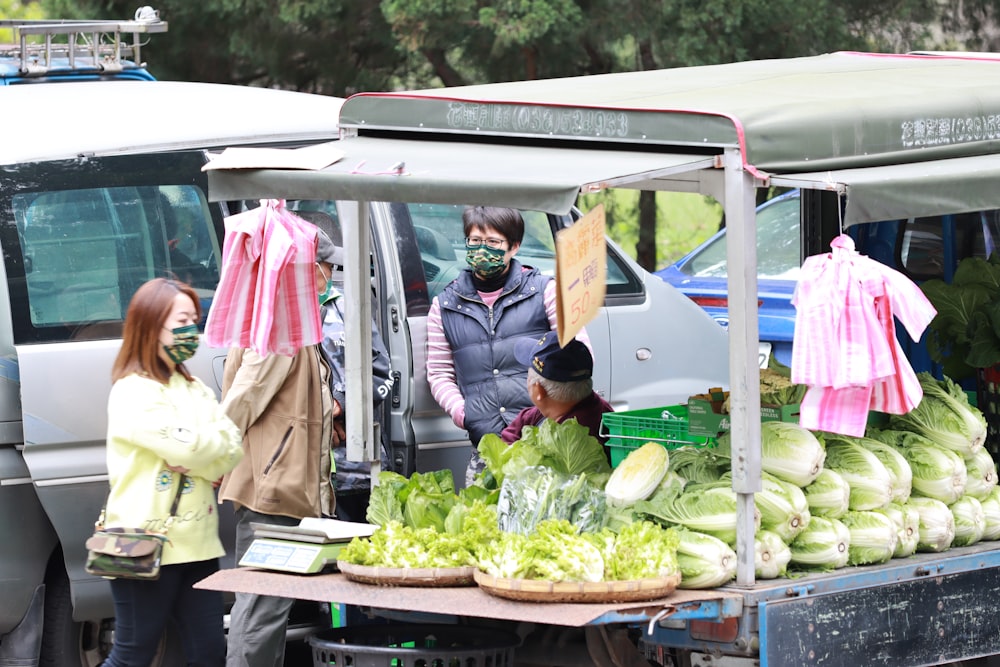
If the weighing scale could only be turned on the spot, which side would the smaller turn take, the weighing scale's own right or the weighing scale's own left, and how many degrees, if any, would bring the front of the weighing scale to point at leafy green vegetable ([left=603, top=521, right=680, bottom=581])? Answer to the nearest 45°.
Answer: approximately 90° to the weighing scale's own left

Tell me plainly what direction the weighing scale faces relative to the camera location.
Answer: facing the viewer and to the left of the viewer

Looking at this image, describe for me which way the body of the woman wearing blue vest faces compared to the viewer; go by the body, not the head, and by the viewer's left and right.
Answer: facing the viewer

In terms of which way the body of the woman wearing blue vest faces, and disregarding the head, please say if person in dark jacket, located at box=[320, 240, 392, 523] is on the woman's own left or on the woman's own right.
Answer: on the woman's own right

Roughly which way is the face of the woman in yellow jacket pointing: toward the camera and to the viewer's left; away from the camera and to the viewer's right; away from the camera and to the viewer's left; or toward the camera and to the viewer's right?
toward the camera and to the viewer's right

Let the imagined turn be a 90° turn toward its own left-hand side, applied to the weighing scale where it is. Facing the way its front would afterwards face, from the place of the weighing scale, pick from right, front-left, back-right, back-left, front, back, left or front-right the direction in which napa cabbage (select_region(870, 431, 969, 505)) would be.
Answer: front-left

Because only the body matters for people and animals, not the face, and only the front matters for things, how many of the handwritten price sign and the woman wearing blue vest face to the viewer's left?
0

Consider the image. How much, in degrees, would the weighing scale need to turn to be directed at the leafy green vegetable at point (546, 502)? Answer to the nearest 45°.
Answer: approximately 135° to its left

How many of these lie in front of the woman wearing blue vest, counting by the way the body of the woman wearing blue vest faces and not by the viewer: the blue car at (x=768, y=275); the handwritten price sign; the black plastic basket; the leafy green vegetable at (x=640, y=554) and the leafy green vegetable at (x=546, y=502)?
4

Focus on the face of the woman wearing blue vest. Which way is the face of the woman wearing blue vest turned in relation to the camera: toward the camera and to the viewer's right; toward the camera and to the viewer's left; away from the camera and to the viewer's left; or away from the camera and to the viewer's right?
toward the camera and to the viewer's left

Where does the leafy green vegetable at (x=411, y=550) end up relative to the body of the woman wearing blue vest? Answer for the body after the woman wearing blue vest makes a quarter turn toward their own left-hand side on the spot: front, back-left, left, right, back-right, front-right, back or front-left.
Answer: right

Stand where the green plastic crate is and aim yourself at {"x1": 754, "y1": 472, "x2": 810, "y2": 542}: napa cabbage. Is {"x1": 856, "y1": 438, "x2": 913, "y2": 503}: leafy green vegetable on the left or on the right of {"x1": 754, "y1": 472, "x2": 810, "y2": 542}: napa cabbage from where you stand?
left

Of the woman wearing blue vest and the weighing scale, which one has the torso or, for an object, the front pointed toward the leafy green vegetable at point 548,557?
the woman wearing blue vest

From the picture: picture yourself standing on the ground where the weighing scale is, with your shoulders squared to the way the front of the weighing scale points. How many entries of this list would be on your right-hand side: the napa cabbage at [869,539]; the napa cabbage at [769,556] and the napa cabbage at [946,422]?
0

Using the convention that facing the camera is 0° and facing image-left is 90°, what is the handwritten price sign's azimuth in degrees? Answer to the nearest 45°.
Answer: approximately 315°

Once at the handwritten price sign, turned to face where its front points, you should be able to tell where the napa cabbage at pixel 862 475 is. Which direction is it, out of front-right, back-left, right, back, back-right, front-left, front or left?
left

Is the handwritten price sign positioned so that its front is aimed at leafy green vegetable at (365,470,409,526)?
no
